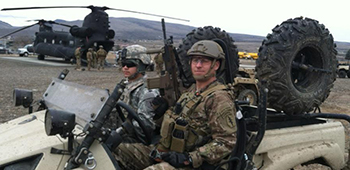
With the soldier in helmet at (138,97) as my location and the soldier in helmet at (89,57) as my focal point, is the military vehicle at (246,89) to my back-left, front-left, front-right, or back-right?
front-right

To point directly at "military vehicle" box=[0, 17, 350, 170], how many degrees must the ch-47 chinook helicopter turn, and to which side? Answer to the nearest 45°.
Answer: approximately 135° to its left

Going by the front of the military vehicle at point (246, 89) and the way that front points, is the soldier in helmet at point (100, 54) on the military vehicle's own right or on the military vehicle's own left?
on the military vehicle's own right

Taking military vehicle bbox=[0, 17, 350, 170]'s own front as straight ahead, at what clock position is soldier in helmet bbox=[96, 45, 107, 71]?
The soldier in helmet is roughly at 4 o'clock from the military vehicle.

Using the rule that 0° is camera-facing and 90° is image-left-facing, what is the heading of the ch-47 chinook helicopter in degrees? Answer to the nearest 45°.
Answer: approximately 135°

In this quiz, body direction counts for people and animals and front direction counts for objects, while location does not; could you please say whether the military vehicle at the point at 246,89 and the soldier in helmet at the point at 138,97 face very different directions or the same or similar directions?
same or similar directions

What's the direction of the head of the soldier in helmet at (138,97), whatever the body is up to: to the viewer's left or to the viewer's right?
to the viewer's left

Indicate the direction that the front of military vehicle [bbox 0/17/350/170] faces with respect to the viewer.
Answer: facing the viewer and to the left of the viewer
